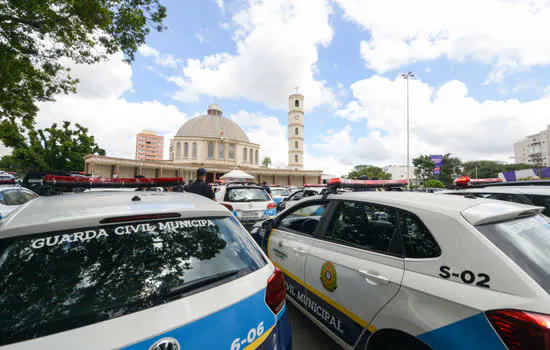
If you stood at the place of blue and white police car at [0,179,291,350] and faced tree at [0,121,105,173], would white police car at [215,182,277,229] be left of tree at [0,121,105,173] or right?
right

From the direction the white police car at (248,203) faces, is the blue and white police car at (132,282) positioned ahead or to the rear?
to the rear

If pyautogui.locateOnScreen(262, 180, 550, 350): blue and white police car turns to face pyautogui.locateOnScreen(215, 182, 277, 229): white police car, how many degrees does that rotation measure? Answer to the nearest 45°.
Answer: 0° — it already faces it

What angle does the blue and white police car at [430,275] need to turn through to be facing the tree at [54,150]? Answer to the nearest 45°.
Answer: approximately 45° to its left

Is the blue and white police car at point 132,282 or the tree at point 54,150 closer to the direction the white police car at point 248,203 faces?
the tree

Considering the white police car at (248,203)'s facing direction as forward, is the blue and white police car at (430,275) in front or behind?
behind

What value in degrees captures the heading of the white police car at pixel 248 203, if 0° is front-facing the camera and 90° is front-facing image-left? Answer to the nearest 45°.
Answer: approximately 180°

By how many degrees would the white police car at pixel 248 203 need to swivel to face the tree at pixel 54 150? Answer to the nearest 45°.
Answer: approximately 45° to its left

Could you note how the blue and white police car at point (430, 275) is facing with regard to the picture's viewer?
facing away from the viewer and to the left of the viewer
